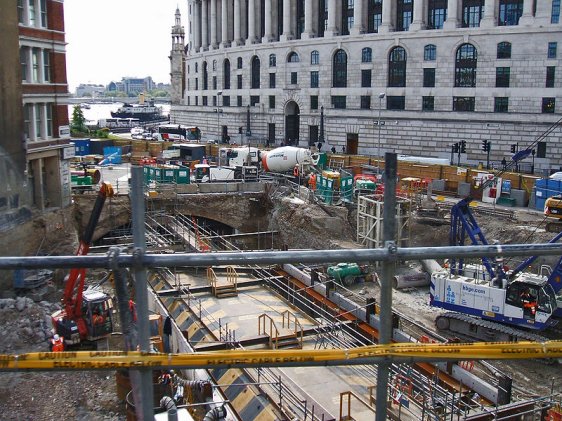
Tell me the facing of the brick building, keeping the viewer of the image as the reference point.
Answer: facing the viewer and to the right of the viewer

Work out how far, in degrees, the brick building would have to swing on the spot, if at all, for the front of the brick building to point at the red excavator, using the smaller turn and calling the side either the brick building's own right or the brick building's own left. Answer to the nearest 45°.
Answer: approximately 45° to the brick building's own right

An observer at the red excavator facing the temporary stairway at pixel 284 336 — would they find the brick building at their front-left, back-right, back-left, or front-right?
back-left

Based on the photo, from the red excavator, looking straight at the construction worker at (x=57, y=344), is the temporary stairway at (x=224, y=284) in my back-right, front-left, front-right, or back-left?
back-left

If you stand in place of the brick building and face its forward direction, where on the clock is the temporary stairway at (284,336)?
The temporary stairway is roughly at 1 o'clock from the brick building.

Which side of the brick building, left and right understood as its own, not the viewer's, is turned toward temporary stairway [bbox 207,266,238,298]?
front

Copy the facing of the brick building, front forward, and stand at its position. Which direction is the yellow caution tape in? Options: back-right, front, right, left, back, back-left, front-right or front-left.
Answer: front-right

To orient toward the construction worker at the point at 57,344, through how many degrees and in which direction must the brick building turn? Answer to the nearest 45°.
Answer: approximately 45° to its right
